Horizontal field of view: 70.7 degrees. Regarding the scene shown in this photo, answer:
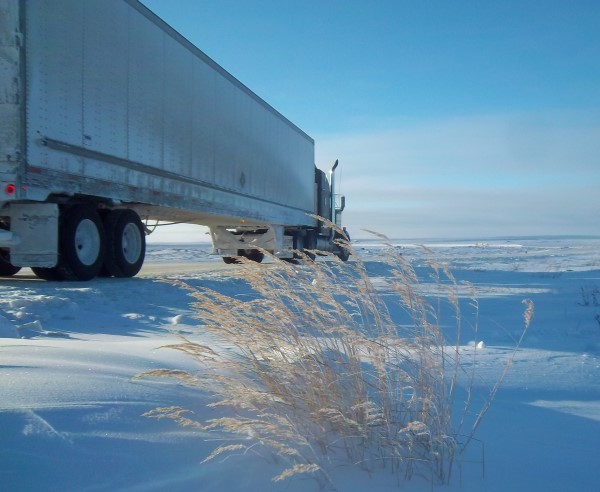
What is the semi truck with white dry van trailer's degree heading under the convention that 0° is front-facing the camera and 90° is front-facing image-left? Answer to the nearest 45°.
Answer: approximately 225°

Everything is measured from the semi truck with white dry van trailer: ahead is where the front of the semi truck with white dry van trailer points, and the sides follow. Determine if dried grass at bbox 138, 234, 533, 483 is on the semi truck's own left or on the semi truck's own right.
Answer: on the semi truck's own right
